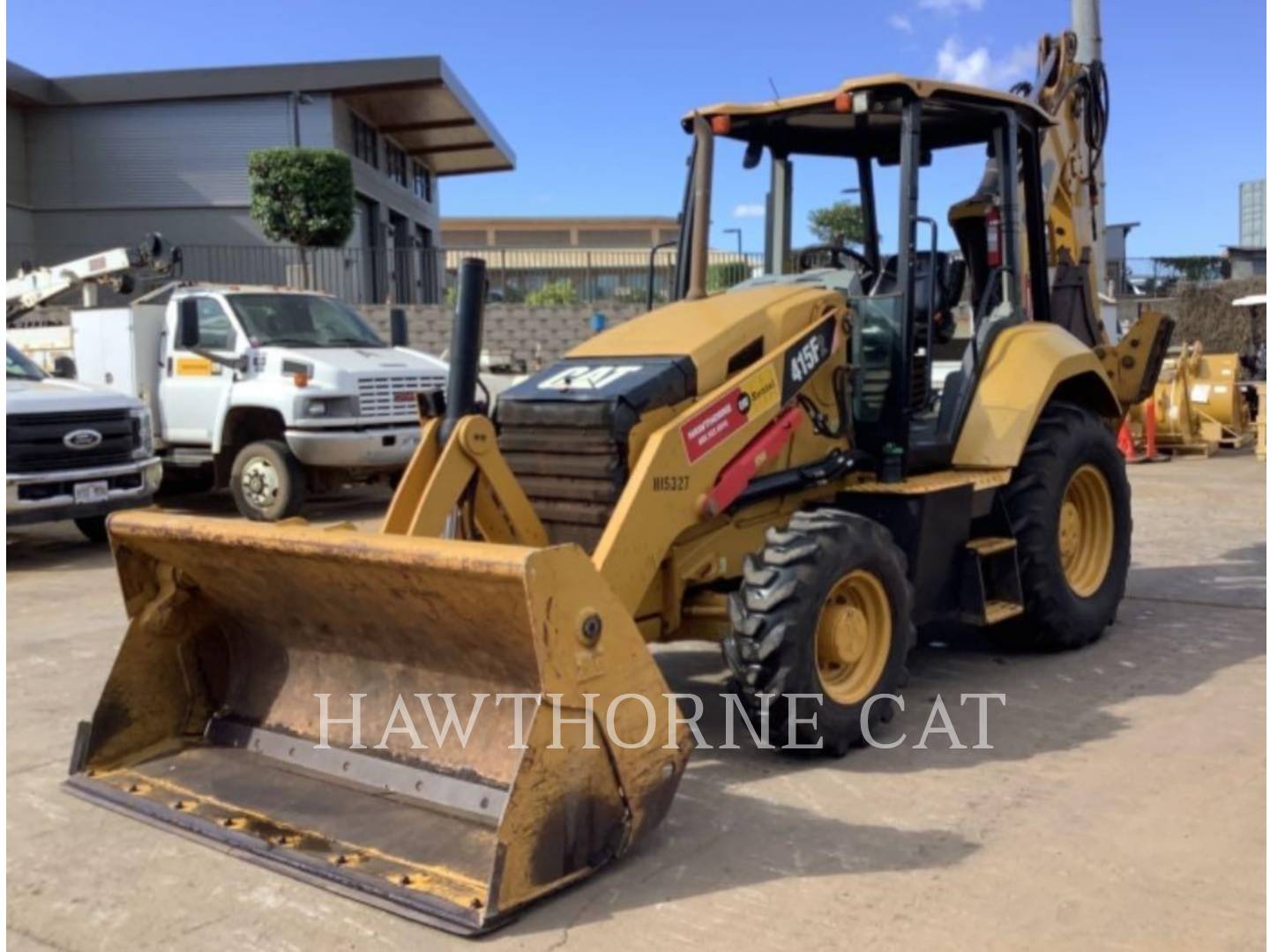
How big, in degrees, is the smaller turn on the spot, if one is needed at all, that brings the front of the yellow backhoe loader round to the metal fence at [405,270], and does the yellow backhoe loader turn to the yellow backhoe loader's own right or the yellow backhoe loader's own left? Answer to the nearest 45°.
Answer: approximately 135° to the yellow backhoe loader's own right

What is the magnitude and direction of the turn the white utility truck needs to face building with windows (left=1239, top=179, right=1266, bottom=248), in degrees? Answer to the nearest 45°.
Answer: approximately 90° to its left

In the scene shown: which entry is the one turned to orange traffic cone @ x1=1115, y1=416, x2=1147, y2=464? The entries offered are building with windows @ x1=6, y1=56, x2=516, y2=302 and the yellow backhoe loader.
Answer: the building with windows

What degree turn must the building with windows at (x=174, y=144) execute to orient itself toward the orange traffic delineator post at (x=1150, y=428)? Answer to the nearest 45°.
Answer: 0° — it already faces it

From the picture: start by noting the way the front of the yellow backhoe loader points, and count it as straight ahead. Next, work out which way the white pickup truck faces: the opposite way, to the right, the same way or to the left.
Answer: to the left

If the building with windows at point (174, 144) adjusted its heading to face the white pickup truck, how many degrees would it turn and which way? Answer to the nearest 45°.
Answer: approximately 45° to its right

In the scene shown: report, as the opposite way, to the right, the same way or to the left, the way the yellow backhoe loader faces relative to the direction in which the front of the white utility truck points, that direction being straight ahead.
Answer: to the right

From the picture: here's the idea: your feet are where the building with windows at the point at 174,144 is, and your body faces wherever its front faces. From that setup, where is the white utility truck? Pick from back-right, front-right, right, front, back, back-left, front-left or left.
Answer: front-right

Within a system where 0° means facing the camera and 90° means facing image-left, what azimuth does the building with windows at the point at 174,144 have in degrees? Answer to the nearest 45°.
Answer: approximately 315°

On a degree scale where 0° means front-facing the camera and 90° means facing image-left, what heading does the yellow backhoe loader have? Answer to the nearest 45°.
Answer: approximately 45°
